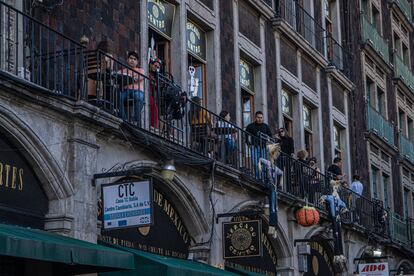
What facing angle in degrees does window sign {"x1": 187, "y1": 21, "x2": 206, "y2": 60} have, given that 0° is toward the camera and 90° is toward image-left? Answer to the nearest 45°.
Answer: approximately 315°

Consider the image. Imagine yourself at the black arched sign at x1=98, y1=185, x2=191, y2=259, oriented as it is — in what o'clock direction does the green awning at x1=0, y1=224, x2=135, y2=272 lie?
The green awning is roughly at 2 o'clock from the black arched sign.

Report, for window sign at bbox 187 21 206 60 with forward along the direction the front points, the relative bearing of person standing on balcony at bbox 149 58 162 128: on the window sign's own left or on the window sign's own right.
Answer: on the window sign's own right

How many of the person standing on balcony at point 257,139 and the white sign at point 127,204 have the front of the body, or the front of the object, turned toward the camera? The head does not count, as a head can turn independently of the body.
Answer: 2

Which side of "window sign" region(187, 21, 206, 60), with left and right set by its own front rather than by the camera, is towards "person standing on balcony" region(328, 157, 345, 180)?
left

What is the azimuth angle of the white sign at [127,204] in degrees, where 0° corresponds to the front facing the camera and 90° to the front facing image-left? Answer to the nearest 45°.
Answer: approximately 0°

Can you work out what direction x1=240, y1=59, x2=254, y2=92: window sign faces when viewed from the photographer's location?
facing the viewer and to the right of the viewer
